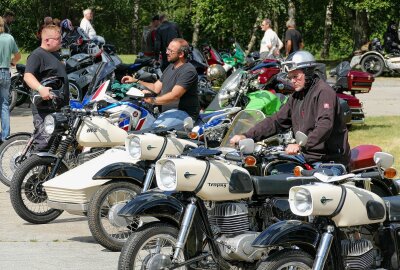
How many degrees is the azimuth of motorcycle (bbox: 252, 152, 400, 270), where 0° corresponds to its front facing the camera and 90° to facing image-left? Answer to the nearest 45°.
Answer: approximately 45°

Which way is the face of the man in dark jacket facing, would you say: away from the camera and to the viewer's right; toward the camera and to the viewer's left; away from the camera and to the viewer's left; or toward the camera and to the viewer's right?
toward the camera and to the viewer's left

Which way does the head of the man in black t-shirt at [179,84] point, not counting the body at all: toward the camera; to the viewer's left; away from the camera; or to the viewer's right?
to the viewer's left

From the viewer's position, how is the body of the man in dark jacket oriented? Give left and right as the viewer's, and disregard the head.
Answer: facing the viewer and to the left of the viewer

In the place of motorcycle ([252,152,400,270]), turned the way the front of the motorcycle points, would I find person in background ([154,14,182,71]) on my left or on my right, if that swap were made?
on my right
